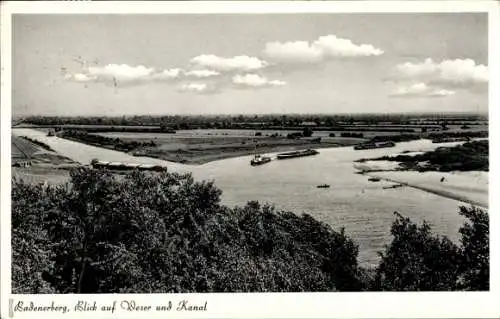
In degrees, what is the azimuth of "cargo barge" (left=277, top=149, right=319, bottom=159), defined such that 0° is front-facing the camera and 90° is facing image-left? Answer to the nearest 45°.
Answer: approximately 45°
